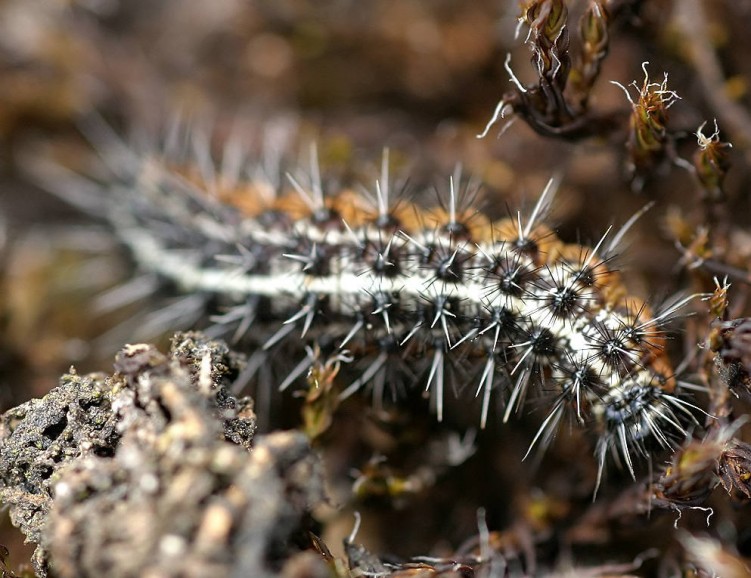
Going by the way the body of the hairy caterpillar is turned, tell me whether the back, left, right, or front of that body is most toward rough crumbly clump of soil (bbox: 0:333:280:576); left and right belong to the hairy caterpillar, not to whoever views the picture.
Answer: right

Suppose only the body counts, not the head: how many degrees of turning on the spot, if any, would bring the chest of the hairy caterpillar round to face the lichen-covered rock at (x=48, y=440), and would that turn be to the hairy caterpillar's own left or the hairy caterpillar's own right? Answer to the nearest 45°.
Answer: approximately 90° to the hairy caterpillar's own right

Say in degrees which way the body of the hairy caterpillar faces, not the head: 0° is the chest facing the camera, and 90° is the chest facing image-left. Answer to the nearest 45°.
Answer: approximately 315°
